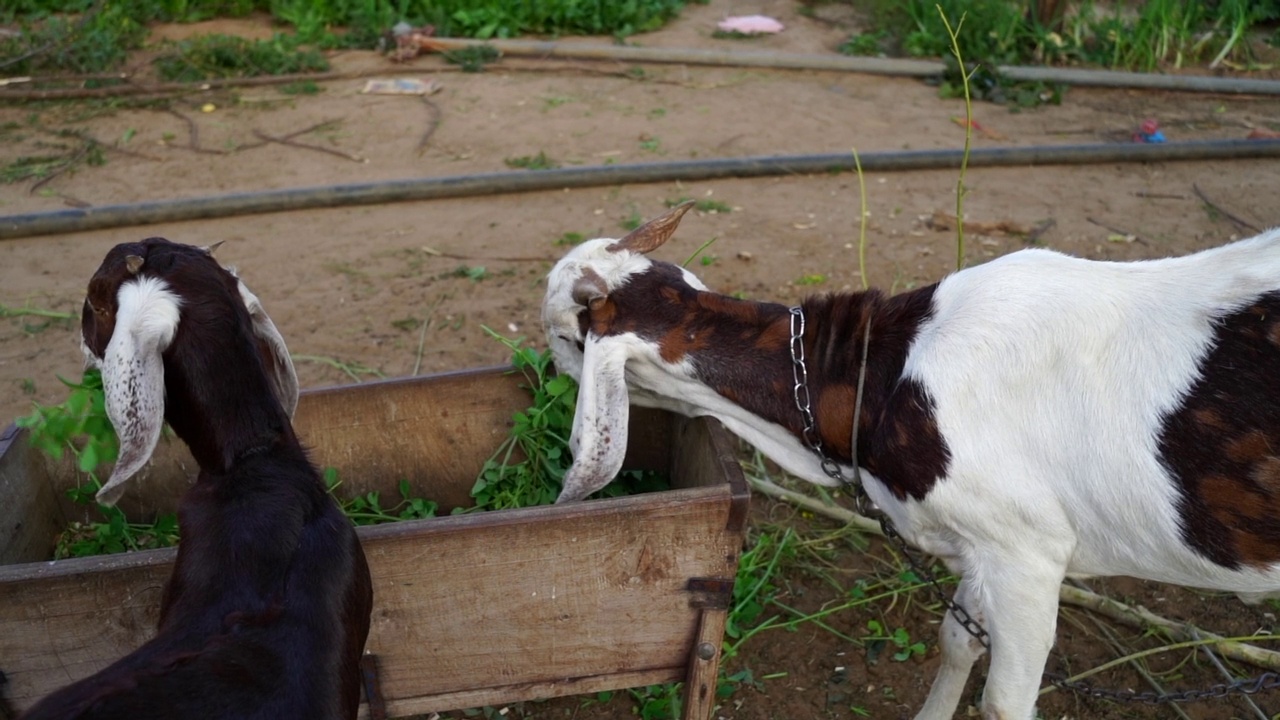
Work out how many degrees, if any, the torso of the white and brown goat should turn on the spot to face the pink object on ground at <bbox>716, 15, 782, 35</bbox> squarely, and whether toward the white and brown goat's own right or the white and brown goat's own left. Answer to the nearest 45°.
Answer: approximately 90° to the white and brown goat's own right

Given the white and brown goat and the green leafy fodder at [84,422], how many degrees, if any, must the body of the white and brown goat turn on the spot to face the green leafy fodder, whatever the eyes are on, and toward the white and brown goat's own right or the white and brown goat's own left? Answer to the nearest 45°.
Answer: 0° — it already faces it

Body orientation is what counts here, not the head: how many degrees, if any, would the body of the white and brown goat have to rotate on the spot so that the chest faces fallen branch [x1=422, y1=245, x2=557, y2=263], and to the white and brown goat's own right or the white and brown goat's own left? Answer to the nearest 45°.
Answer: approximately 45° to the white and brown goat's own right

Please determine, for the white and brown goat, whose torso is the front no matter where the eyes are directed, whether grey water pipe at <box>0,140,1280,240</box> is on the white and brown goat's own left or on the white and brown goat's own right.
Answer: on the white and brown goat's own right

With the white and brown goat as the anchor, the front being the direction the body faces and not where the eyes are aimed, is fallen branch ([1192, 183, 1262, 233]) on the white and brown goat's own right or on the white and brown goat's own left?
on the white and brown goat's own right

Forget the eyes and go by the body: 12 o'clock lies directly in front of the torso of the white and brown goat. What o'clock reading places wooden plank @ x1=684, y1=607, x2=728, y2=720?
The wooden plank is roughly at 11 o'clock from the white and brown goat.

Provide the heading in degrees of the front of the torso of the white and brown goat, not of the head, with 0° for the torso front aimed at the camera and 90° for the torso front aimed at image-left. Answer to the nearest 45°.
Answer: approximately 90°

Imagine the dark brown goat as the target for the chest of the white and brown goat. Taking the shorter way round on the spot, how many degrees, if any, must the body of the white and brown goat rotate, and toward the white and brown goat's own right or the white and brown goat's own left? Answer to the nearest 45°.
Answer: approximately 45° to the white and brown goat's own left

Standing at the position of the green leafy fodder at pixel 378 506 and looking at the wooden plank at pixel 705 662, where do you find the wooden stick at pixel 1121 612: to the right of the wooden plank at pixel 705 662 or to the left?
left

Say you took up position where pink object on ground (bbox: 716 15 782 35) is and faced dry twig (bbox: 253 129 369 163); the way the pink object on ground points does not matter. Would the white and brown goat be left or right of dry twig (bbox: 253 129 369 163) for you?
left
